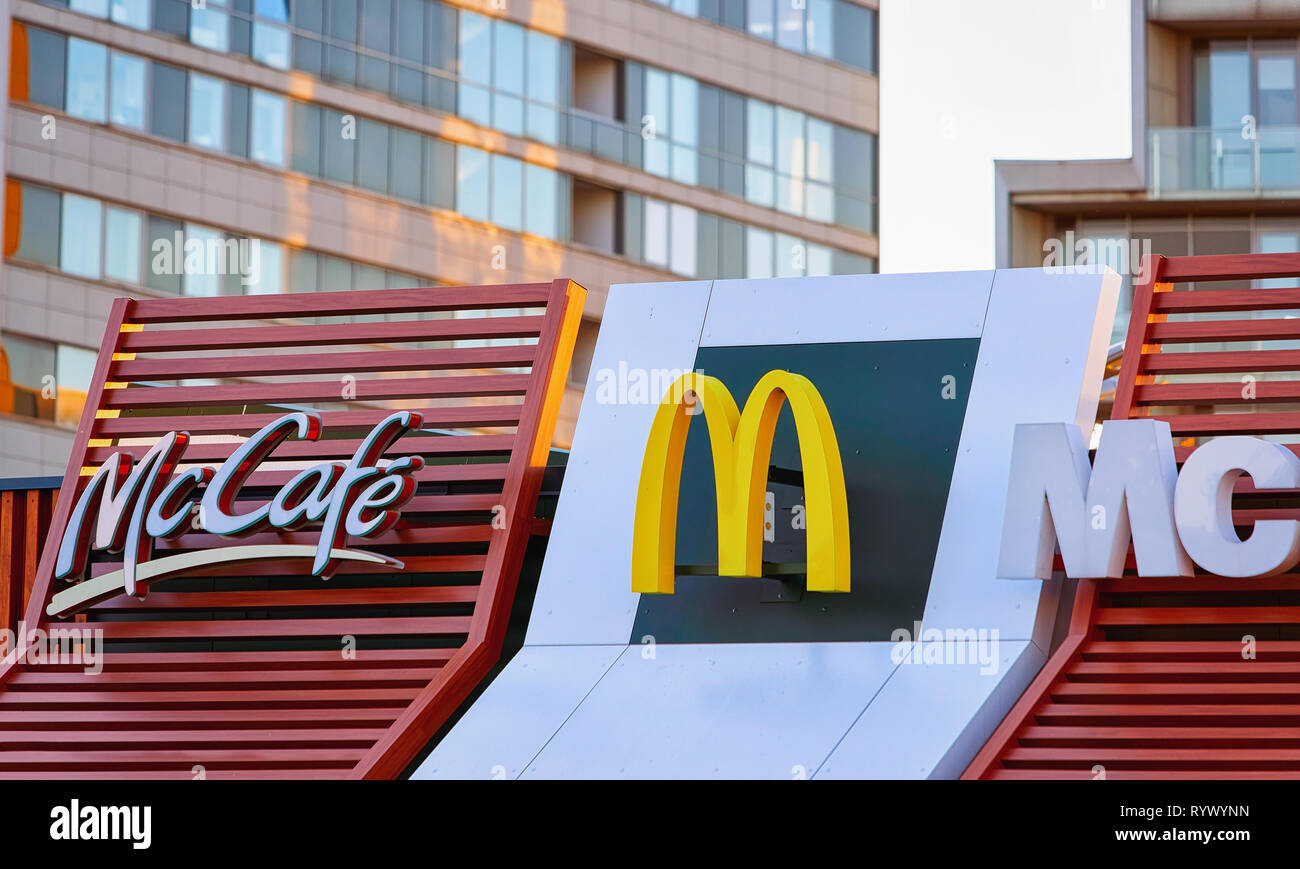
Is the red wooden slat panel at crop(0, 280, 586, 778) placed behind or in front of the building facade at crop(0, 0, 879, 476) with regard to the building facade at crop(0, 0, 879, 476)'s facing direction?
in front

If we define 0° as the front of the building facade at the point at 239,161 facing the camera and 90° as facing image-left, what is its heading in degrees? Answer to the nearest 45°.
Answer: approximately 315°

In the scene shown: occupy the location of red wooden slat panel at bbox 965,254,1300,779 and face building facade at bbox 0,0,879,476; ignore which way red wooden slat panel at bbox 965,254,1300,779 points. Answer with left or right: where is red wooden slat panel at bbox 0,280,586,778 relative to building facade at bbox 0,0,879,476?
left

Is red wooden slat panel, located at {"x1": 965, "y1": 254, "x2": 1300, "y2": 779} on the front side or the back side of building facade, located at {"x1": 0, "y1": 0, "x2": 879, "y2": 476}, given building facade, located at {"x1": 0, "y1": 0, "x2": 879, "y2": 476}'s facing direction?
on the front side
